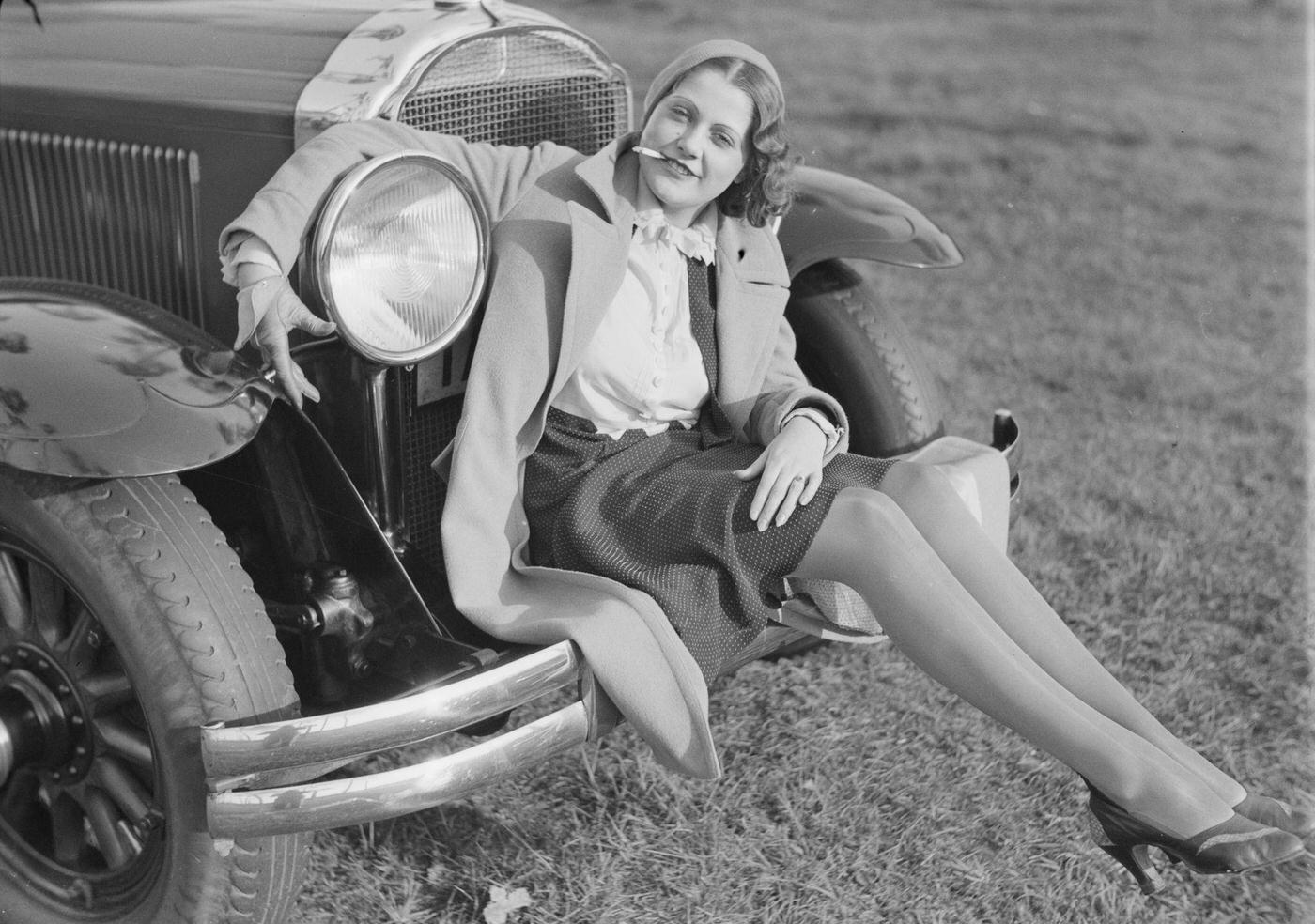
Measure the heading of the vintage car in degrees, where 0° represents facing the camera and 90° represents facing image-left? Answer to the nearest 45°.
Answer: approximately 315°

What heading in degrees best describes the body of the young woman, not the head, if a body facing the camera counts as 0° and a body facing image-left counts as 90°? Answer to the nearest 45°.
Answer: approximately 315°
